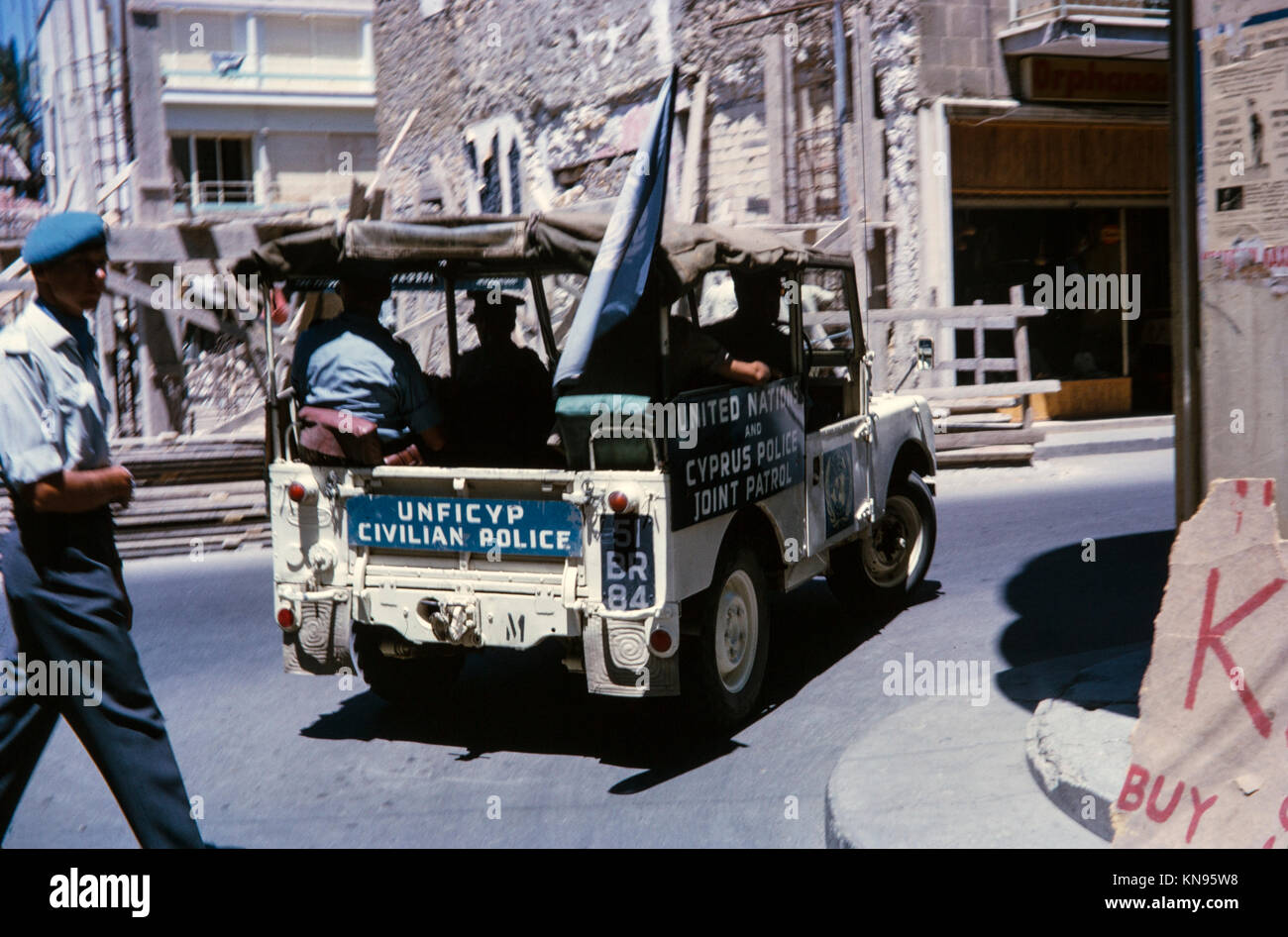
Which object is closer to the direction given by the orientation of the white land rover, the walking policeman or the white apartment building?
the white apartment building

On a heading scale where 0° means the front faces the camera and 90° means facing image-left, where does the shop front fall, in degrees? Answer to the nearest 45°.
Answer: approximately 0°

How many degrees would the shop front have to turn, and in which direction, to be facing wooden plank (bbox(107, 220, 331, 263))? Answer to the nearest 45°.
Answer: approximately 45° to its right

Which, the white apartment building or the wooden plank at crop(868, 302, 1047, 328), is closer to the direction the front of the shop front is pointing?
the wooden plank

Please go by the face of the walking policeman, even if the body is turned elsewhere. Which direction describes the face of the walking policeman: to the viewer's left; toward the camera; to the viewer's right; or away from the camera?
to the viewer's right

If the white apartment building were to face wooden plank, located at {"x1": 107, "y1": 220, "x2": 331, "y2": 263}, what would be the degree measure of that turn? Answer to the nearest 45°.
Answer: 0° — it already faces it

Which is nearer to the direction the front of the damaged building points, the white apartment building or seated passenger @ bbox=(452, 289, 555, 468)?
the seated passenger

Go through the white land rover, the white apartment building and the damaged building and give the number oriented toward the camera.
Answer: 2

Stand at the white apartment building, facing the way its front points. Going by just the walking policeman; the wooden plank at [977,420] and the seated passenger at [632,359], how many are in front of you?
3
